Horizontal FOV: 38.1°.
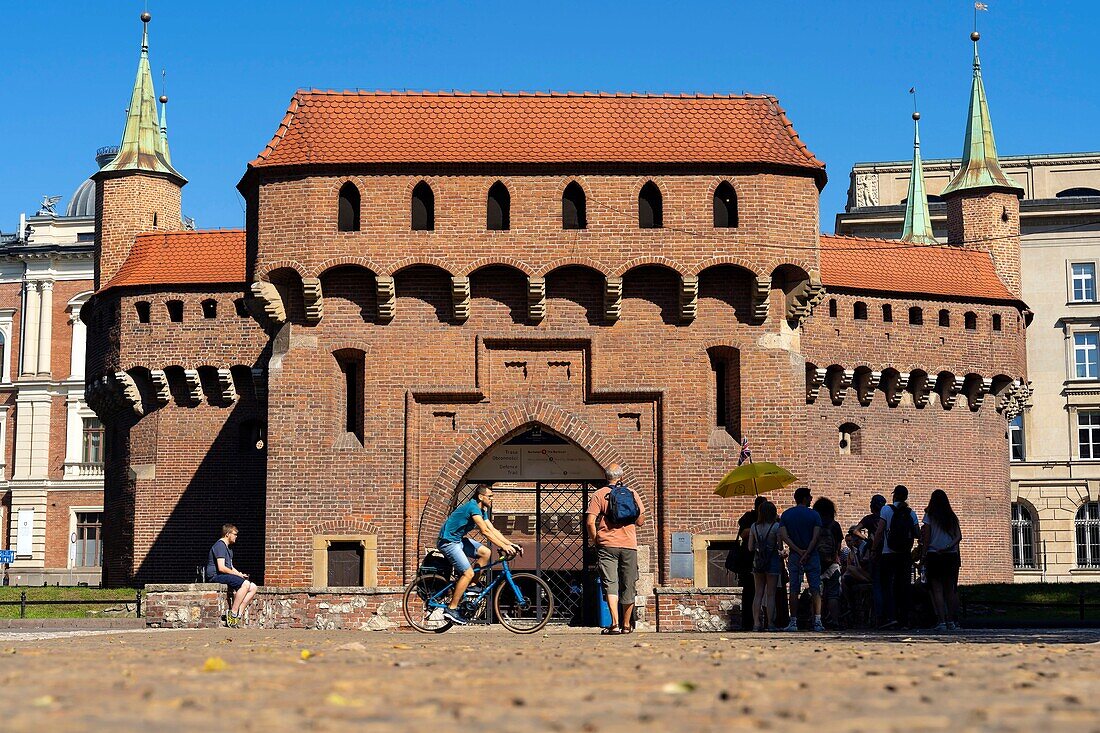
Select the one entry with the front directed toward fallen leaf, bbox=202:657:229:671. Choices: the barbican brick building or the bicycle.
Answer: the barbican brick building

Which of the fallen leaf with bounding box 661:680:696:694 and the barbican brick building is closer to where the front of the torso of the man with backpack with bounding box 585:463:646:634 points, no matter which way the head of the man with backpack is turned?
the barbican brick building

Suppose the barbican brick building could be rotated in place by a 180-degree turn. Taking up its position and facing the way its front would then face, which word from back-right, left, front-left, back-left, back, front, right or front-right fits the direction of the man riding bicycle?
back

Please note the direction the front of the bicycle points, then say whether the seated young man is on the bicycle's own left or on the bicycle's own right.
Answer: on the bicycle's own left

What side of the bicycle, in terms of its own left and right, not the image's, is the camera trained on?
right

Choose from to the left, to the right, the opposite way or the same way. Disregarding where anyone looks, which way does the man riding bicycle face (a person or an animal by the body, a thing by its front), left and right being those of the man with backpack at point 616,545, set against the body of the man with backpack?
to the right

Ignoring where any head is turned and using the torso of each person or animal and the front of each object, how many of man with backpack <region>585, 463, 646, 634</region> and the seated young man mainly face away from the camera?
1

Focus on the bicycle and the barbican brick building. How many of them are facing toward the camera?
1

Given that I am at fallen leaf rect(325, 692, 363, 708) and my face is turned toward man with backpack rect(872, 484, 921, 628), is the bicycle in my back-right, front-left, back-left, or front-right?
front-left

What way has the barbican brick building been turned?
toward the camera

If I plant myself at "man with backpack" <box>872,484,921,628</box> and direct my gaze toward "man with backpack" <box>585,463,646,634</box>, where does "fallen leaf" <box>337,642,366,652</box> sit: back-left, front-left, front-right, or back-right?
front-left

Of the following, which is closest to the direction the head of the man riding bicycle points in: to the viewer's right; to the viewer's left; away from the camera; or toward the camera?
to the viewer's right

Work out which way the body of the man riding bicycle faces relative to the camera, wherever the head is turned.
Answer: to the viewer's right

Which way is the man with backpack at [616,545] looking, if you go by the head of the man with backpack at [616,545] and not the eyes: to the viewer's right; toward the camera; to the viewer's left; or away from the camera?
away from the camera

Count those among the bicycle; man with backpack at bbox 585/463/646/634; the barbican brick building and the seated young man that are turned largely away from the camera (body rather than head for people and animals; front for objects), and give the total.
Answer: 1

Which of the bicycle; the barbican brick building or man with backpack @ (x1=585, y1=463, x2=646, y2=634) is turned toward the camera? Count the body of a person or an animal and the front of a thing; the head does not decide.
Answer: the barbican brick building
